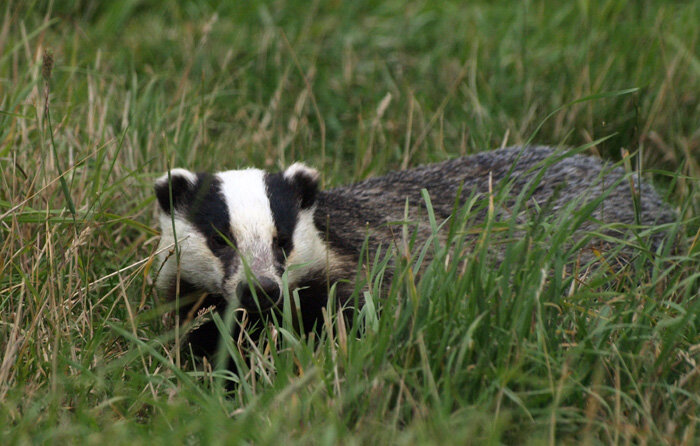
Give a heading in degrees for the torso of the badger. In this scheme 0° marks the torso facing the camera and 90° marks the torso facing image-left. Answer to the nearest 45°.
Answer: approximately 45°
